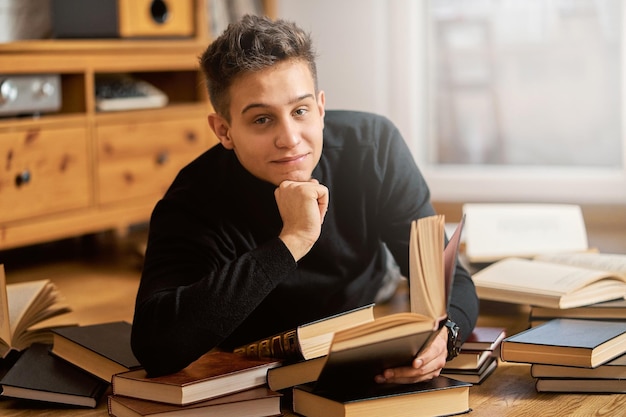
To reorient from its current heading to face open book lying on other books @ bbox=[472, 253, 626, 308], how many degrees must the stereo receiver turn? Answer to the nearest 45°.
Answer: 0° — it already faces it

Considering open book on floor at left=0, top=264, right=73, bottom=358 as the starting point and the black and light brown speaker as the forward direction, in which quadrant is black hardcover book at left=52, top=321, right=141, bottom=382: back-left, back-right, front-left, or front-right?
back-right

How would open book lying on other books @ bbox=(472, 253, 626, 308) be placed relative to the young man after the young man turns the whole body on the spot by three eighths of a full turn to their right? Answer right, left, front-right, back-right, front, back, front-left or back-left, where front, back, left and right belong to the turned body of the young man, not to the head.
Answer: right

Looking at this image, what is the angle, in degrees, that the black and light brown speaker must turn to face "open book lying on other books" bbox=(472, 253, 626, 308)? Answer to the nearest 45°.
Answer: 0° — it already faces it

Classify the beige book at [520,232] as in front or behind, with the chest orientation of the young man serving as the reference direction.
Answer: behind

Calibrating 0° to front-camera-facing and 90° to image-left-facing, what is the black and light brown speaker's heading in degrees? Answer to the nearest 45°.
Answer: approximately 315°

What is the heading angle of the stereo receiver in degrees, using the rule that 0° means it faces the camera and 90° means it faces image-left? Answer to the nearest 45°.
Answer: approximately 315°

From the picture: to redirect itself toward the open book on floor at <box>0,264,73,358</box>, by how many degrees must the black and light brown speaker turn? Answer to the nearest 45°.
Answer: approximately 45° to its right
